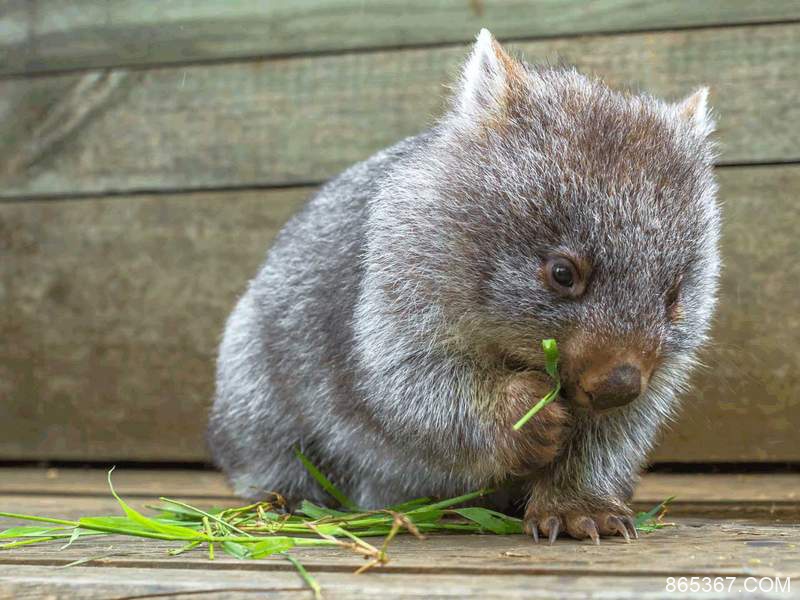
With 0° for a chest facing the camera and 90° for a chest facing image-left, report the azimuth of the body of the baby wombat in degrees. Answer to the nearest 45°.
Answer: approximately 315°

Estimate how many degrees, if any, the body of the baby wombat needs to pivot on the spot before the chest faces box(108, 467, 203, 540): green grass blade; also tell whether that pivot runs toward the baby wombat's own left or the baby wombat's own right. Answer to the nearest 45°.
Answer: approximately 135° to the baby wombat's own right

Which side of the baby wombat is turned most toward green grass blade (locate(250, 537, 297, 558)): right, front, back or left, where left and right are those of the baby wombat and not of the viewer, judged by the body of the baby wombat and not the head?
right

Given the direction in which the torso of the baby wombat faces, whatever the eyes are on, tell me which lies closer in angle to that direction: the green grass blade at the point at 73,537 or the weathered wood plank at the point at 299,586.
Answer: the weathered wood plank

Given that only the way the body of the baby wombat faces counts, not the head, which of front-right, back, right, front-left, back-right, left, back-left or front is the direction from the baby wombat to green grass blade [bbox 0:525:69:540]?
back-right

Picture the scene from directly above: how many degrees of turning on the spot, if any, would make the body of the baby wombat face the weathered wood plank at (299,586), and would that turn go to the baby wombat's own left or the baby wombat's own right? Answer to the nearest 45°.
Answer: approximately 90° to the baby wombat's own right

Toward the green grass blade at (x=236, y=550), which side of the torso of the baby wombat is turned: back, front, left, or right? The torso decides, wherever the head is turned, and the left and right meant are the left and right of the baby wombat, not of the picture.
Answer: right

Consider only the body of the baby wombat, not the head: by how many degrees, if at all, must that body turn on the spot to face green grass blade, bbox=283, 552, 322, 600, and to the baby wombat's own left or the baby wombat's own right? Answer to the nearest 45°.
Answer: approximately 90° to the baby wombat's own right

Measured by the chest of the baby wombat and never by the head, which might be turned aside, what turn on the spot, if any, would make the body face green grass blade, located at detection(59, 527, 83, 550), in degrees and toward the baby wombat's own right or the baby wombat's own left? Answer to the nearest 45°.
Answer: approximately 135° to the baby wombat's own right
